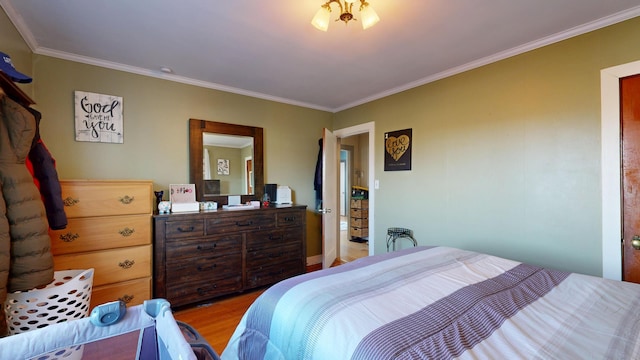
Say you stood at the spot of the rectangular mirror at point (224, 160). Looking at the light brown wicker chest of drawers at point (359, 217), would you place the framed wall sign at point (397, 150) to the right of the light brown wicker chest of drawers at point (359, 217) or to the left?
right

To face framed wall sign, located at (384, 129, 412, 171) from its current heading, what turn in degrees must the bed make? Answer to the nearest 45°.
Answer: approximately 45° to its right

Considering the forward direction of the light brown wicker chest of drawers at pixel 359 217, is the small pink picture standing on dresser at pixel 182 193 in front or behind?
in front

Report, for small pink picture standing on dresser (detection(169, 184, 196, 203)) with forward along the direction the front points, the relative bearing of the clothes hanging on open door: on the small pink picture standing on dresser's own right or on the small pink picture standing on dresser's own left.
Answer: on the small pink picture standing on dresser's own left

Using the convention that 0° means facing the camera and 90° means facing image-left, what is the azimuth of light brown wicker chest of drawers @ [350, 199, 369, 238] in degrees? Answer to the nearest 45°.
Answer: approximately 45°

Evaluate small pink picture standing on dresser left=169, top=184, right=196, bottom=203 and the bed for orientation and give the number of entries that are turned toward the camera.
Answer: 1

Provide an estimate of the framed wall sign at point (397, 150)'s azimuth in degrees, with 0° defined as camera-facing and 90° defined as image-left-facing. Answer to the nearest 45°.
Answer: approximately 45°

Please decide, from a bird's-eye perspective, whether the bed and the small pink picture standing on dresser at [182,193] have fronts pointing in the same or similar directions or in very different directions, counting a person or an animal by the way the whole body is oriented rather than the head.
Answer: very different directions
